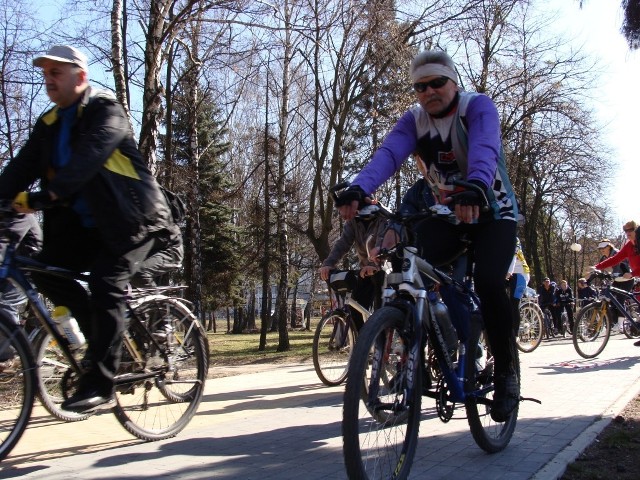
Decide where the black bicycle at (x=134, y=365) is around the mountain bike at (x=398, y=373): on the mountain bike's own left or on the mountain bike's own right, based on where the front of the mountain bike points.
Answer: on the mountain bike's own right

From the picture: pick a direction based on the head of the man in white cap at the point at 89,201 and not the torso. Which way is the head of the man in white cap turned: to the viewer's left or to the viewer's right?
to the viewer's left

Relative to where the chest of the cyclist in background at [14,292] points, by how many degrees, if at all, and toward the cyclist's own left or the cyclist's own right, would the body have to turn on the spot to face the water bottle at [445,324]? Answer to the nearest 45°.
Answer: approximately 135° to the cyclist's own left

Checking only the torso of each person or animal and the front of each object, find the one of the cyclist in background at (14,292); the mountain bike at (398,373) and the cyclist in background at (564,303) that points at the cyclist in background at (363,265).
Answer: the cyclist in background at (564,303)

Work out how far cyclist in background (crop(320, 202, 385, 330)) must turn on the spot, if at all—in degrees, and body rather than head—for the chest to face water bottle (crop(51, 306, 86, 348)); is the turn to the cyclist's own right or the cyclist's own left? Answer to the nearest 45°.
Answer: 0° — they already face it

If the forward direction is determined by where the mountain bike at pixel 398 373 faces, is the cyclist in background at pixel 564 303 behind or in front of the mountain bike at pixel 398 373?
behind

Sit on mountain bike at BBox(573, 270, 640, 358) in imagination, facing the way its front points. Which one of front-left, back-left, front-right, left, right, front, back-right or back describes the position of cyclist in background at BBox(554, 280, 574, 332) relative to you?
back-right

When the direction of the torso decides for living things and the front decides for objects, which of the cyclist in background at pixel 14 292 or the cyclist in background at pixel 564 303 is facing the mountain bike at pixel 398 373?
the cyclist in background at pixel 564 303

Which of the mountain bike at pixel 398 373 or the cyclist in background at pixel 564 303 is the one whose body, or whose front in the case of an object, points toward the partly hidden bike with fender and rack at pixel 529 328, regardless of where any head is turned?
the cyclist in background

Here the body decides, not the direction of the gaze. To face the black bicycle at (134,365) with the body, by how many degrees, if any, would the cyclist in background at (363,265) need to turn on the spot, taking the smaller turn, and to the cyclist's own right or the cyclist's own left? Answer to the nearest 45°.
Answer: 0° — they already face it

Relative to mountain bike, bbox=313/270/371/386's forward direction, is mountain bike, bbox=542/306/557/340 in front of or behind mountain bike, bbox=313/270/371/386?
behind
